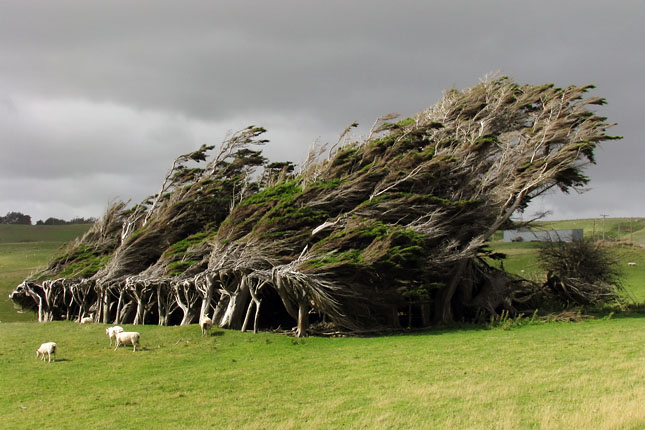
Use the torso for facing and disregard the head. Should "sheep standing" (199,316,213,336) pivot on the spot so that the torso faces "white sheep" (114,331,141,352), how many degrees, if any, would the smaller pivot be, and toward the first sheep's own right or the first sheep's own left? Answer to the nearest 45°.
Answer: approximately 45° to the first sheep's own right

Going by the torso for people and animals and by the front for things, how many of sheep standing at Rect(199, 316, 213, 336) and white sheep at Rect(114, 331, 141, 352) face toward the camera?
1

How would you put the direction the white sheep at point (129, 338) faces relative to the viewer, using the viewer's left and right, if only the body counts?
facing to the left of the viewer

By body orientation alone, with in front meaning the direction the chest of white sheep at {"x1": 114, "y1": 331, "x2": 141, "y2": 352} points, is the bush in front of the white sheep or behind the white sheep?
behind

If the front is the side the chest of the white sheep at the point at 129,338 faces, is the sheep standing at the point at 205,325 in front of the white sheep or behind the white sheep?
behind

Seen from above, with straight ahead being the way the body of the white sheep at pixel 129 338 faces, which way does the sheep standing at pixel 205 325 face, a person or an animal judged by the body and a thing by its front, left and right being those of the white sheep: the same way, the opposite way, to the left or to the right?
to the left

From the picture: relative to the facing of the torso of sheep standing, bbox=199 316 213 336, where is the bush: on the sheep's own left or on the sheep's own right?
on the sheep's own left

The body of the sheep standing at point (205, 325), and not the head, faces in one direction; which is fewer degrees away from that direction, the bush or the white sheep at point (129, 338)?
the white sheep

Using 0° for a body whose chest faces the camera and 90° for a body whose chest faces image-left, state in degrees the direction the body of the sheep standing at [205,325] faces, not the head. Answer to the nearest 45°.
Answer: approximately 0°
